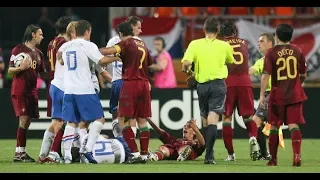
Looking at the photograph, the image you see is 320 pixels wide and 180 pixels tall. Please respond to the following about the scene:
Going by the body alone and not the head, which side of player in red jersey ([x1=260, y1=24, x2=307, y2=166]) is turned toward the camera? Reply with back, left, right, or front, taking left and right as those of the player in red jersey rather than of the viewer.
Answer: back

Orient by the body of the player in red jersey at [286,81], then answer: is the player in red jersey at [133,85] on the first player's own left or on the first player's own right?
on the first player's own left

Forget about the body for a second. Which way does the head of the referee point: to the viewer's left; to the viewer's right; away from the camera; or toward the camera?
away from the camera

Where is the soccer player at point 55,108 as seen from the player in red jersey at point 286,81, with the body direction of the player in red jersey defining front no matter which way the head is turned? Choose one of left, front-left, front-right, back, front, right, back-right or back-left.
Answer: left

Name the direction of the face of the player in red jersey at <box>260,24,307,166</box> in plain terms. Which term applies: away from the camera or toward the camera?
away from the camera

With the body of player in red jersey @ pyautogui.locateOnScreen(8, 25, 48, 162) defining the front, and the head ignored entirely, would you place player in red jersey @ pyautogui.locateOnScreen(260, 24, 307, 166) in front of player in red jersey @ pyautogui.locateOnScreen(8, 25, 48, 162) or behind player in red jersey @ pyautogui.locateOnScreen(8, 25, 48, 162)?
in front

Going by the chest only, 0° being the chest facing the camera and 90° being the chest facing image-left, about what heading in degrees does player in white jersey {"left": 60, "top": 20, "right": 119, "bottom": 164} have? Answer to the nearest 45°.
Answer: approximately 225°

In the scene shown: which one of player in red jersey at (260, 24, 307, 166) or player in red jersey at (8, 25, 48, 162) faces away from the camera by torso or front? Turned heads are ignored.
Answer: player in red jersey at (260, 24, 307, 166)

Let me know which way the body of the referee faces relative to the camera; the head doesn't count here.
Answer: away from the camera

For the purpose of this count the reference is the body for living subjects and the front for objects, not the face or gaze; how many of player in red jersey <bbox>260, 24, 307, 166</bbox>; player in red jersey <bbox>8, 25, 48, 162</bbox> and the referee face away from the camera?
2
